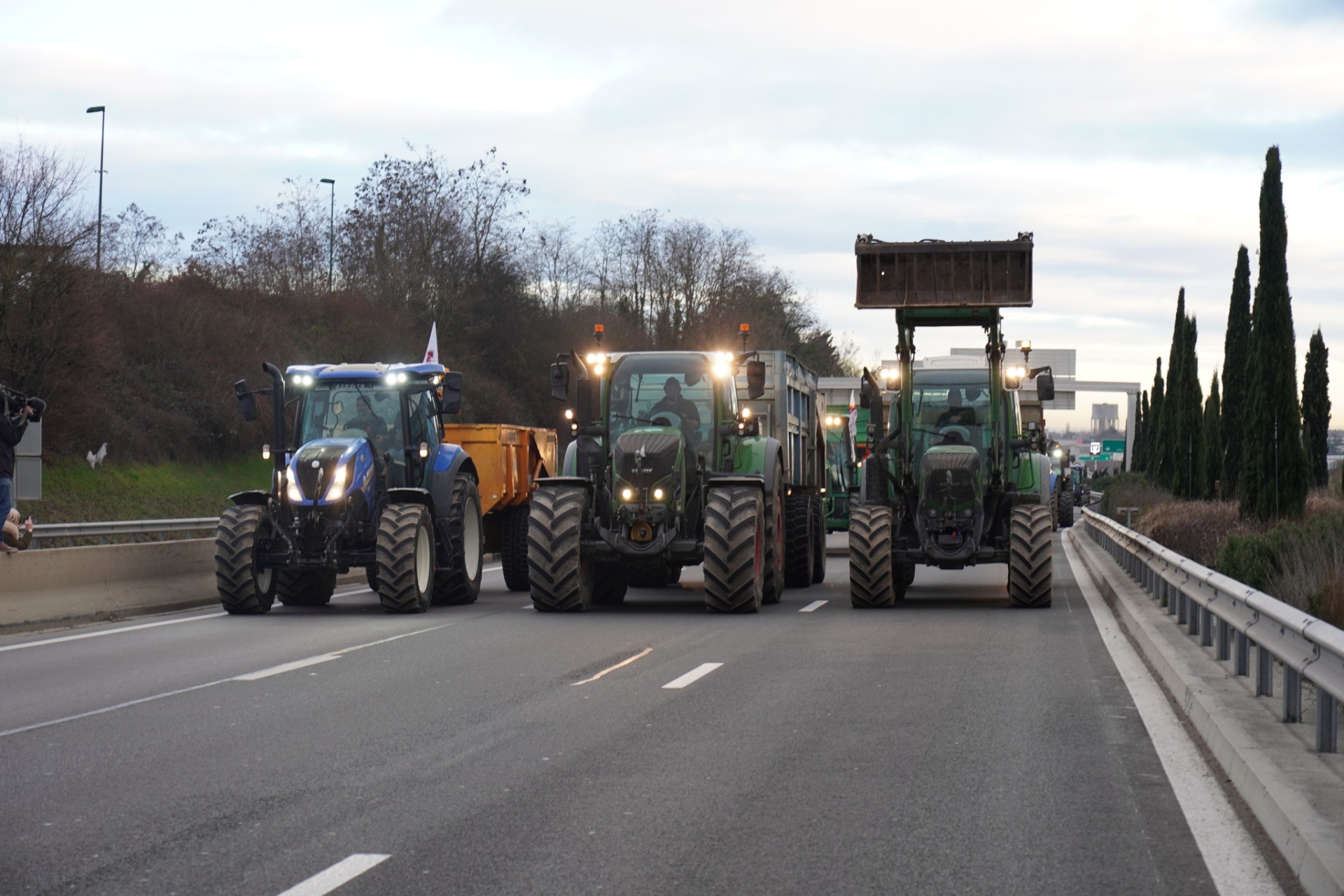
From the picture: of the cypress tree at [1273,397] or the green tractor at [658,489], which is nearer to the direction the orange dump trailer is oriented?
the green tractor

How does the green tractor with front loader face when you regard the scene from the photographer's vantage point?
facing the viewer

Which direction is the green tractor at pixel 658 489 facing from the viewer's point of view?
toward the camera

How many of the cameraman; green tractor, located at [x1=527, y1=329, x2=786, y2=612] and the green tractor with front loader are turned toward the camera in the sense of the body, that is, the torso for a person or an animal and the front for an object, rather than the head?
2

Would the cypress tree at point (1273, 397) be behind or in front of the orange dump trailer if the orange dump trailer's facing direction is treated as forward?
behind

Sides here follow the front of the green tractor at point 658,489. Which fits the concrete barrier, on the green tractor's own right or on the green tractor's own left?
on the green tractor's own right

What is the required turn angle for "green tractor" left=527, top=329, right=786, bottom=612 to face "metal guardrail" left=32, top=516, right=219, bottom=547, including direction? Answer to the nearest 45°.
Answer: approximately 135° to its right

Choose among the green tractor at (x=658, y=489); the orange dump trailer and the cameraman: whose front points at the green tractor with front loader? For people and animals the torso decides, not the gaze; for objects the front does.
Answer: the cameraman

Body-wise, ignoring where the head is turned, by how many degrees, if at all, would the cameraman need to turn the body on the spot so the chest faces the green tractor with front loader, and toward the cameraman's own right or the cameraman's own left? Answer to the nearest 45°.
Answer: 0° — they already face it

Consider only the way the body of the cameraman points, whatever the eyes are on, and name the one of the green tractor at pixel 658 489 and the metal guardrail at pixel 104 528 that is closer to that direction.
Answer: the green tractor

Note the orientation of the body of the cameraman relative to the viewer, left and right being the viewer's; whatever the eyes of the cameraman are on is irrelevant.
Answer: facing to the right of the viewer

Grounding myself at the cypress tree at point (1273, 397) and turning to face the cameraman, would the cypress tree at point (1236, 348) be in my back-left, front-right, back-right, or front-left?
back-right

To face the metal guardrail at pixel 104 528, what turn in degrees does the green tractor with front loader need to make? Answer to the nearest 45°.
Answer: approximately 135° to its right
